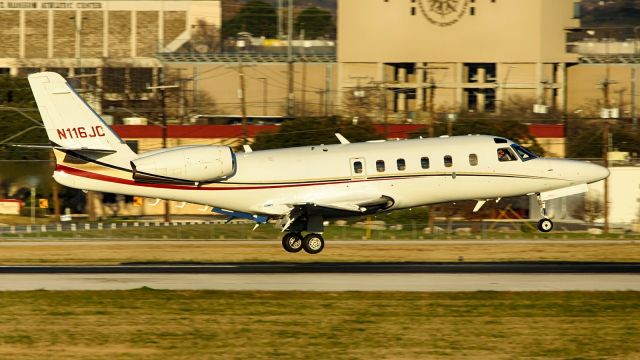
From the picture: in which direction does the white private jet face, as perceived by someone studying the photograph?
facing to the right of the viewer
